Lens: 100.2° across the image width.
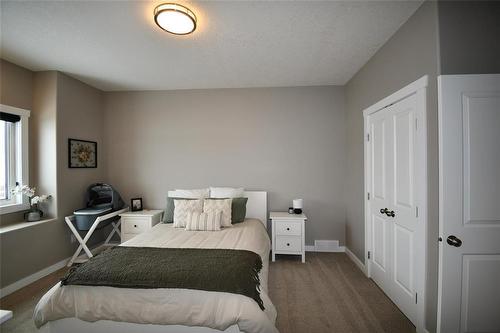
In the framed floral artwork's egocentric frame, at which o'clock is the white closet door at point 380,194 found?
The white closet door is roughly at 12 o'clock from the framed floral artwork.

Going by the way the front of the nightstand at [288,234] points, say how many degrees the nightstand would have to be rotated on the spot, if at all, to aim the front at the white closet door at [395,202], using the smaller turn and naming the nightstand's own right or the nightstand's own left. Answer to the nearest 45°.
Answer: approximately 45° to the nightstand's own left

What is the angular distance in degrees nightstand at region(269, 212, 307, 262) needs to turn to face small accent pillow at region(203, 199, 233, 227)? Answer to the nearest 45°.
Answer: approximately 45° to its right

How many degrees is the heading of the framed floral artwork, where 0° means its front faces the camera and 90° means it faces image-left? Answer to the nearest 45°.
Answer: approximately 315°

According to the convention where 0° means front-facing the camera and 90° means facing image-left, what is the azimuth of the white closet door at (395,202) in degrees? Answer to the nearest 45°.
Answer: approximately 90°

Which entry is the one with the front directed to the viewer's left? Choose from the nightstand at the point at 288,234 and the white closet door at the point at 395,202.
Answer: the white closet door

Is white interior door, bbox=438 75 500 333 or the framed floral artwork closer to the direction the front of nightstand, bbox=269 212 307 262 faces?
the white interior door
